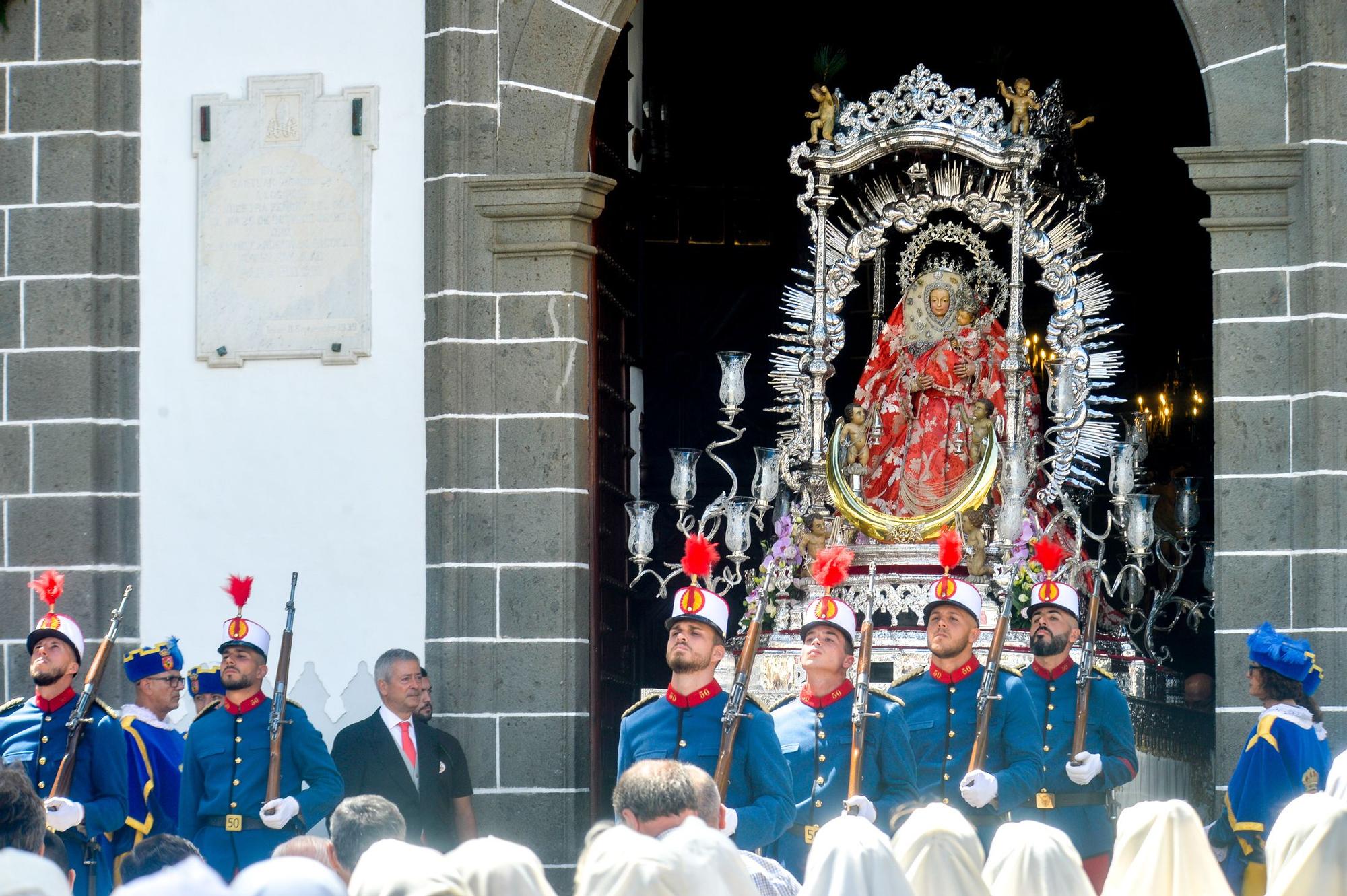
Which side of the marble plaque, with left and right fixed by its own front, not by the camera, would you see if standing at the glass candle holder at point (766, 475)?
left

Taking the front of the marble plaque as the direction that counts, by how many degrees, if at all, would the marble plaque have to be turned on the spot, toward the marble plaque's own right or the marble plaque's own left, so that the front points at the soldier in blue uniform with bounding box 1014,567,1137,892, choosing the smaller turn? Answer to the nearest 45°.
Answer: approximately 45° to the marble plaque's own left

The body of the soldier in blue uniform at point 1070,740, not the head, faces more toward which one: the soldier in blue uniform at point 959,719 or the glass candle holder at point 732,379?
the soldier in blue uniform

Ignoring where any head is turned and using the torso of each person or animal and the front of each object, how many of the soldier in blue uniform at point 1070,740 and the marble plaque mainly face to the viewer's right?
0

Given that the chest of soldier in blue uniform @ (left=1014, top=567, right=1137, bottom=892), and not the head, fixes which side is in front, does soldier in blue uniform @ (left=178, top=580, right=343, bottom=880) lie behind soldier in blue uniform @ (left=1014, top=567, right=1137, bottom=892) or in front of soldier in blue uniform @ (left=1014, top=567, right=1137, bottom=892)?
in front

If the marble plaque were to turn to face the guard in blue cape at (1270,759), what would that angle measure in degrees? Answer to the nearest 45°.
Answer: approximately 45° to its left
